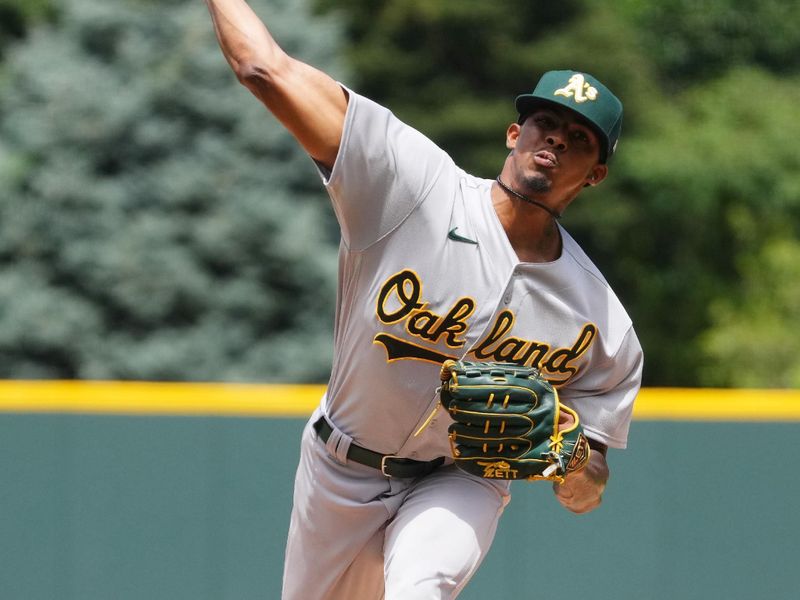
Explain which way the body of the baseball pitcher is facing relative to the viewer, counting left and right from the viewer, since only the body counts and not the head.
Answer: facing the viewer

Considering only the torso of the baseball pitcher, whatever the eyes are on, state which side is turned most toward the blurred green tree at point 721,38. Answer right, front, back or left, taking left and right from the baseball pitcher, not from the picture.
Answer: back

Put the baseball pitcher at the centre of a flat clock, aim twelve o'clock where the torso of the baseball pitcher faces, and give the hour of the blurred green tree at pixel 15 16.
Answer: The blurred green tree is roughly at 5 o'clock from the baseball pitcher.

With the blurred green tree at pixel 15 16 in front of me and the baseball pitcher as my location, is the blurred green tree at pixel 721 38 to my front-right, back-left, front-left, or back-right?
front-right

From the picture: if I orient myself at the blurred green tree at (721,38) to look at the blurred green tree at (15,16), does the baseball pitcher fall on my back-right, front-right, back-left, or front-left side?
front-left

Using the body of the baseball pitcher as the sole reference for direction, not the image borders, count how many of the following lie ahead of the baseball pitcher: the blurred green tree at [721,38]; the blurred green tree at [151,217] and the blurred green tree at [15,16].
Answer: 0
